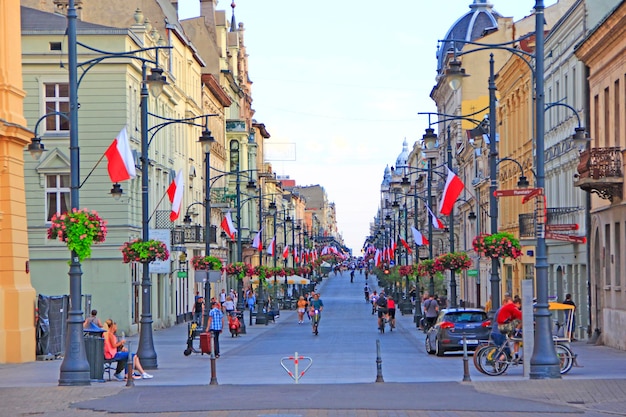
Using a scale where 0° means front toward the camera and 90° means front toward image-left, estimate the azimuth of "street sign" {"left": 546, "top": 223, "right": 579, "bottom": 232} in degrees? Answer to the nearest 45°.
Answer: approximately 0°

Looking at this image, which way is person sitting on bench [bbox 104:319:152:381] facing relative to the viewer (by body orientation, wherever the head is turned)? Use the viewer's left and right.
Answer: facing to the right of the viewer

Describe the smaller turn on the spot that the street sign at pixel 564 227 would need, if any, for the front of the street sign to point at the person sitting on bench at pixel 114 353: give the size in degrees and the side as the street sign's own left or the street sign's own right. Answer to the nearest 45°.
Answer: approximately 45° to the street sign's own right

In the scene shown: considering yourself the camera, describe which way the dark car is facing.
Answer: facing away from the viewer and to the left of the viewer

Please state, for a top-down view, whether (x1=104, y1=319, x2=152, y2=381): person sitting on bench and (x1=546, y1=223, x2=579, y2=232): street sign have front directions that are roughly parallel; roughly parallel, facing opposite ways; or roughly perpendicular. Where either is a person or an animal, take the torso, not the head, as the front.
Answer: roughly perpendicular

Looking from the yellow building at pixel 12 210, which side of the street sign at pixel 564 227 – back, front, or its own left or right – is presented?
right

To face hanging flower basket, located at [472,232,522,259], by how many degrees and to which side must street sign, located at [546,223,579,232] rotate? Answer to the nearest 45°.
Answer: approximately 135° to its right
